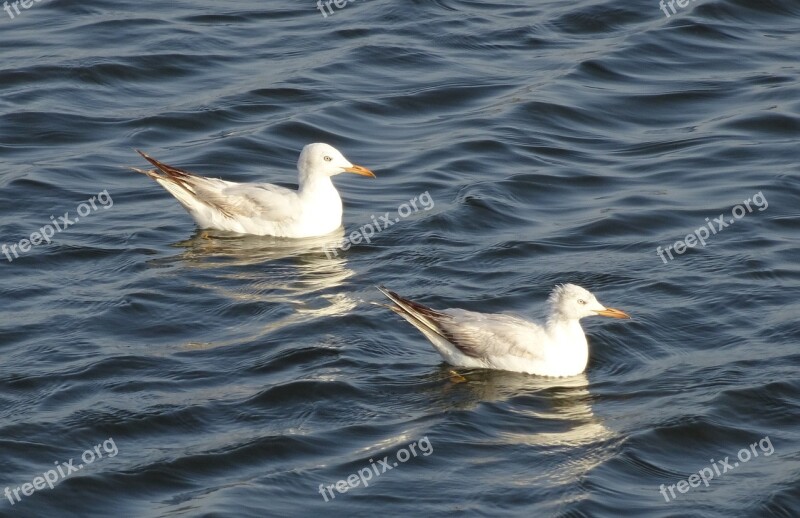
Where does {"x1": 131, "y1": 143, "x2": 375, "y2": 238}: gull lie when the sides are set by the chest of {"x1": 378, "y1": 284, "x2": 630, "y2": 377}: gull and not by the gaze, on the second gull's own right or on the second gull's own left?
on the second gull's own left

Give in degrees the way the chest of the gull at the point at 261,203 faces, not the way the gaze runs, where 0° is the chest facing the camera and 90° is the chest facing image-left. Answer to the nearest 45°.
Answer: approximately 270°

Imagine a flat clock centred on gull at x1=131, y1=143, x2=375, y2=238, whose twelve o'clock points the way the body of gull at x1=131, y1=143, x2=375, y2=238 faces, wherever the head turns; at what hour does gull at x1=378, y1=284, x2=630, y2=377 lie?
gull at x1=378, y1=284, x2=630, y2=377 is roughly at 2 o'clock from gull at x1=131, y1=143, x2=375, y2=238.

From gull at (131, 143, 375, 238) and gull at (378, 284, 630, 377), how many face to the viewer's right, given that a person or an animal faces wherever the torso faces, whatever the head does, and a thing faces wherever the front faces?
2

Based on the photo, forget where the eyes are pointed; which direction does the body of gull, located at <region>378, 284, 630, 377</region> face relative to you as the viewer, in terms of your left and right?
facing to the right of the viewer
